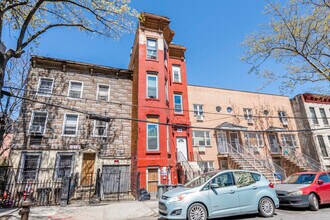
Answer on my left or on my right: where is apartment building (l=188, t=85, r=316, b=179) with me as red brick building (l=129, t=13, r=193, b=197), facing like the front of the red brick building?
on my left

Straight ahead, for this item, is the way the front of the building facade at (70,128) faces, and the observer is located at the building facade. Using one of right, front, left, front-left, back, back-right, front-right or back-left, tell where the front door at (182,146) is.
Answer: left

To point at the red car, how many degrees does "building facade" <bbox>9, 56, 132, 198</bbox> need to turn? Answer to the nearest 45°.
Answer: approximately 45° to its left

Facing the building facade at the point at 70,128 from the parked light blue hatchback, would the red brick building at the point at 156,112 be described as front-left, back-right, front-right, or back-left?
front-right

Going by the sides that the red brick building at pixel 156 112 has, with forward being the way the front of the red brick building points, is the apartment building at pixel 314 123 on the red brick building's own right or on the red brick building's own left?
on the red brick building's own left

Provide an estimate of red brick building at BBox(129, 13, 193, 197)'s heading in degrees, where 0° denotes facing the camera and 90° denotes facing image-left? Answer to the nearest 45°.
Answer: approximately 0°

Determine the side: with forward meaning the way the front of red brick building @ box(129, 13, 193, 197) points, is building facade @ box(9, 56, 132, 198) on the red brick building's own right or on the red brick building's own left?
on the red brick building's own right

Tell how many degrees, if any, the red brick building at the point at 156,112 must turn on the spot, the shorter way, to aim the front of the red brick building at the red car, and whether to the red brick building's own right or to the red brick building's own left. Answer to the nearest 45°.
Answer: approximately 45° to the red brick building's own left

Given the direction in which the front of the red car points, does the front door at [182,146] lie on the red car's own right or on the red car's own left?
on the red car's own right

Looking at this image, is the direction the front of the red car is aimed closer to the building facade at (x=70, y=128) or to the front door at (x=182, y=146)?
the building facade

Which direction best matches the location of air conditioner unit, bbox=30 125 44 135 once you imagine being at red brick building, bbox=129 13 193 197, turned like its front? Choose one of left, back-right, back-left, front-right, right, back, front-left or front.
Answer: right

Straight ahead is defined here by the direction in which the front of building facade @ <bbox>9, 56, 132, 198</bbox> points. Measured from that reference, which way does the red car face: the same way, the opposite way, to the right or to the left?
to the right

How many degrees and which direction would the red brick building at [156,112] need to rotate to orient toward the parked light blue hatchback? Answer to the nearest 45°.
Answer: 0° — it already faces it

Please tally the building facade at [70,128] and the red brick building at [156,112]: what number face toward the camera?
2

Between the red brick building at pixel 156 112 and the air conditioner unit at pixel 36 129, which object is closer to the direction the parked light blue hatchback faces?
the air conditioner unit

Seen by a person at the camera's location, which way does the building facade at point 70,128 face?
facing the viewer
